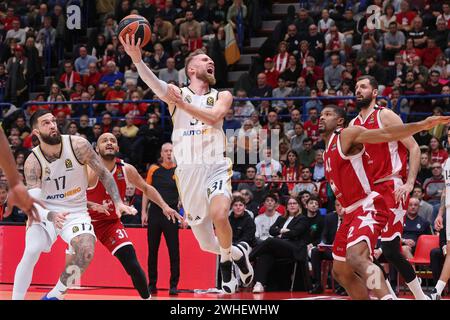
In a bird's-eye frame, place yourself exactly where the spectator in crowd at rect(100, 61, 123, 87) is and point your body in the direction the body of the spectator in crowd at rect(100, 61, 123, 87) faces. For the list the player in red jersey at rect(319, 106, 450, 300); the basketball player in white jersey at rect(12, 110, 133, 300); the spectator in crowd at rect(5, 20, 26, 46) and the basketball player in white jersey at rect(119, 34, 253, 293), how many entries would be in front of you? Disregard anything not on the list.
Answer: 3

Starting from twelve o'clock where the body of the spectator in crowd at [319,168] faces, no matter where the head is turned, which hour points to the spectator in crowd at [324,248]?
the spectator in crowd at [324,248] is roughly at 12 o'clock from the spectator in crowd at [319,168].

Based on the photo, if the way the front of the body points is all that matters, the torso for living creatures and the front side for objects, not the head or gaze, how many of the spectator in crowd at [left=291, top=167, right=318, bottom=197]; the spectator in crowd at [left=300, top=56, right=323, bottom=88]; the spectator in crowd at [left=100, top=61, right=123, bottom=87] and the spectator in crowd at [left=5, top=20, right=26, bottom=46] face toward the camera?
4

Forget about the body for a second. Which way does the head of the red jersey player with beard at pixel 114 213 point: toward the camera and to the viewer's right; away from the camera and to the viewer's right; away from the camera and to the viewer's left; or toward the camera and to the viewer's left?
toward the camera and to the viewer's right

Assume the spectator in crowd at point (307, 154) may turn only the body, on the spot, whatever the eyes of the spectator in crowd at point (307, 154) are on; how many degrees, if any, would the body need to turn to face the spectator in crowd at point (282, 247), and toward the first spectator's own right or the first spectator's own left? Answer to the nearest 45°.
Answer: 0° — they already face them

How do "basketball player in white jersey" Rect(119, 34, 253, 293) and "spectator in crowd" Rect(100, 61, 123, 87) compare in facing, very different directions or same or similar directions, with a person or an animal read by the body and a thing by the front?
same or similar directions

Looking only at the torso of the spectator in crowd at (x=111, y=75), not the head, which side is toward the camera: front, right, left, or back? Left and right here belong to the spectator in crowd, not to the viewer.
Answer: front

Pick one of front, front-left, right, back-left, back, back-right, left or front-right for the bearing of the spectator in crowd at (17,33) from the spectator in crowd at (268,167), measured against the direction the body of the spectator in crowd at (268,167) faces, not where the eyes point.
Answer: back-right

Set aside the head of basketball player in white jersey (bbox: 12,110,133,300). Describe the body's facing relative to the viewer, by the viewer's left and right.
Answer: facing the viewer

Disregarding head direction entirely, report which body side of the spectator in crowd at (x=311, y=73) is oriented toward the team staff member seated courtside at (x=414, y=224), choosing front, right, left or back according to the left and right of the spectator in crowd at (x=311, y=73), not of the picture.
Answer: front

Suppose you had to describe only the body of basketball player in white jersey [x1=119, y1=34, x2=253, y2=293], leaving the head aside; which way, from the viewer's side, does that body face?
toward the camera

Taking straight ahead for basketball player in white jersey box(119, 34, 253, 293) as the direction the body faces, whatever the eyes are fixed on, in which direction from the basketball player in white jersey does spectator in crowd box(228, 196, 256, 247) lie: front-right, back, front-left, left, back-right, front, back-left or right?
back

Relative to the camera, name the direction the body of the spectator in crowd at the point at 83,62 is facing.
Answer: toward the camera

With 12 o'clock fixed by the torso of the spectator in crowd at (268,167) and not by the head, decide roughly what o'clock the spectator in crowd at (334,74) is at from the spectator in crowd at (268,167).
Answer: the spectator in crowd at (334,74) is roughly at 7 o'clock from the spectator in crowd at (268,167).

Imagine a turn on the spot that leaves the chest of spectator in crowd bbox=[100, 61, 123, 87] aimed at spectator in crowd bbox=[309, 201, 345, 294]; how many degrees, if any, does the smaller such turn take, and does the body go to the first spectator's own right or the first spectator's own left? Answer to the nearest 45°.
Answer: approximately 45° to the first spectator's own left
